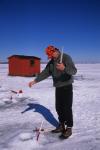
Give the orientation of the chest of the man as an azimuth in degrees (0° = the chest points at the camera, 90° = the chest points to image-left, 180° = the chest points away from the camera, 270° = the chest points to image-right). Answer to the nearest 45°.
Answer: approximately 45°

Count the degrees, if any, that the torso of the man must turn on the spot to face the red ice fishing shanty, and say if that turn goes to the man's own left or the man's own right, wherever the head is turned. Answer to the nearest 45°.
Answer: approximately 135° to the man's own right
